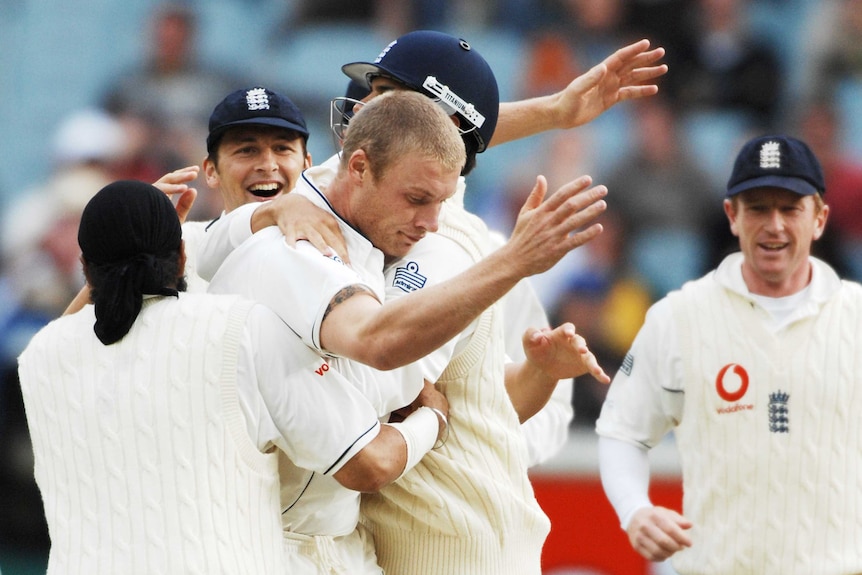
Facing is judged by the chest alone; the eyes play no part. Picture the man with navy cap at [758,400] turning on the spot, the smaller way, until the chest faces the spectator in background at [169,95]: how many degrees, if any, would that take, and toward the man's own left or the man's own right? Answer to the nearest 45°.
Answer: approximately 135° to the man's own right

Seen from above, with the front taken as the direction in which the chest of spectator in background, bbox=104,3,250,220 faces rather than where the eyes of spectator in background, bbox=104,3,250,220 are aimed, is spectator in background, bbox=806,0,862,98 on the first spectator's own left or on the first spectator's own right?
on the first spectator's own left

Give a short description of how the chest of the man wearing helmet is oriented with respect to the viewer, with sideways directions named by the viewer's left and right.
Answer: facing to the left of the viewer

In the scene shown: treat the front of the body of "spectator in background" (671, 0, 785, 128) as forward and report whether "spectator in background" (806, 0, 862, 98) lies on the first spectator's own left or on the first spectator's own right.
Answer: on the first spectator's own left

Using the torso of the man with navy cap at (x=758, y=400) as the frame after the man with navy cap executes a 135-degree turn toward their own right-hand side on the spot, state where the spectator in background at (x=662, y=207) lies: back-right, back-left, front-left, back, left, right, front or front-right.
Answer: front-right

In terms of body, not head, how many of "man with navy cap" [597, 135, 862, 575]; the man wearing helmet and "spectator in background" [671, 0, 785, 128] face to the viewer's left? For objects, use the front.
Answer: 1

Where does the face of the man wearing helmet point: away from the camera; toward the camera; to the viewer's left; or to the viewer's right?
to the viewer's left

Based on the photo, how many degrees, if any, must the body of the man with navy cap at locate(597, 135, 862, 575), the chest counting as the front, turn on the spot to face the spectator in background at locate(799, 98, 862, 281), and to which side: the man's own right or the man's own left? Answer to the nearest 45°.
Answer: approximately 180°
